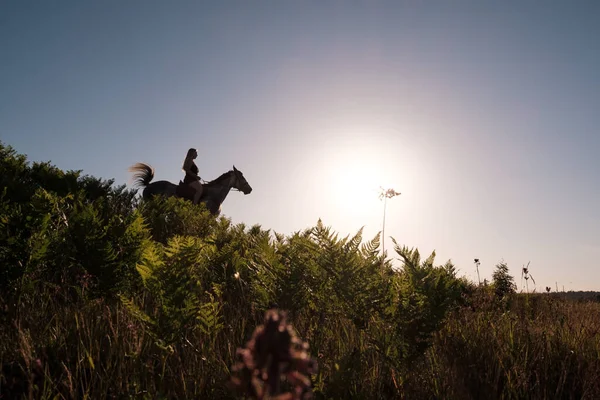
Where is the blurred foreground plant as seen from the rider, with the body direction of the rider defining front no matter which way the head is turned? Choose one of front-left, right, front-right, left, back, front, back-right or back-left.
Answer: right

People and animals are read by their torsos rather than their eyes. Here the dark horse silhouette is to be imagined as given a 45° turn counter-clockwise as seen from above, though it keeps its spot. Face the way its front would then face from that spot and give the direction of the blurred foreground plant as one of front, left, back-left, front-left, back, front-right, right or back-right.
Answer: back-right

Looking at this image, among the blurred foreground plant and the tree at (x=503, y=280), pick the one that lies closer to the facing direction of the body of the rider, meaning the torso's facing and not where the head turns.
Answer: the tree

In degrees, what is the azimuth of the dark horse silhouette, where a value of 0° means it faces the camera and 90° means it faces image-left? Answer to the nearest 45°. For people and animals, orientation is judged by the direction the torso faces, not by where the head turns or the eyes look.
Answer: approximately 270°

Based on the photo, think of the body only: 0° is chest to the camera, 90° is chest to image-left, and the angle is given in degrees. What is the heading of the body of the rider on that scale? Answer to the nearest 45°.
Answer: approximately 270°
